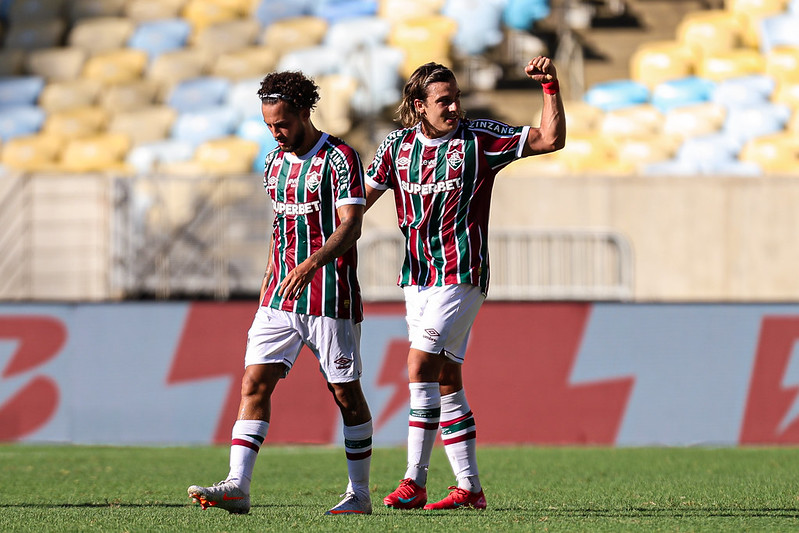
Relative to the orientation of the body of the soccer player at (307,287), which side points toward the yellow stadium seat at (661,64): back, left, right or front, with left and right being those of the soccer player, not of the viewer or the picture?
back

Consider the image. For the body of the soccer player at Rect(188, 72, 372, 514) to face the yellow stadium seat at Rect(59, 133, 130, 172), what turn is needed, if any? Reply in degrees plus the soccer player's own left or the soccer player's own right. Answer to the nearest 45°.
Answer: approximately 135° to the soccer player's own right

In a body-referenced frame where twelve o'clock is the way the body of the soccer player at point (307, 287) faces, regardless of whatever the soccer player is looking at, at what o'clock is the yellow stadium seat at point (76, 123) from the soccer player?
The yellow stadium seat is roughly at 4 o'clock from the soccer player.

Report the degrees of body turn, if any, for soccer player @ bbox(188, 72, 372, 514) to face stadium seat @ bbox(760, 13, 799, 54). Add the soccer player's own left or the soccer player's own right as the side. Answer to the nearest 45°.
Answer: approximately 180°

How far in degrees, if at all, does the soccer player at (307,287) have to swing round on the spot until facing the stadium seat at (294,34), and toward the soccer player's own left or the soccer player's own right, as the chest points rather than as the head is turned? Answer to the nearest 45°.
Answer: approximately 135° to the soccer player's own right

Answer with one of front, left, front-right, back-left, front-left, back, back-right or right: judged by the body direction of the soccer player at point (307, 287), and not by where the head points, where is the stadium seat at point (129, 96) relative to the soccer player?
back-right

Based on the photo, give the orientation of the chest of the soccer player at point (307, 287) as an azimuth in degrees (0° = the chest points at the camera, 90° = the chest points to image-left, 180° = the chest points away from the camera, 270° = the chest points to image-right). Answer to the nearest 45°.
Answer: approximately 45°

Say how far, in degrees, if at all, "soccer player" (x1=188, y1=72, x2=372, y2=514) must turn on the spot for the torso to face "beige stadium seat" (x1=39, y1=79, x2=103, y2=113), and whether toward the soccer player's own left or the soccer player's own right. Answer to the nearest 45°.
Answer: approximately 135° to the soccer player's own right

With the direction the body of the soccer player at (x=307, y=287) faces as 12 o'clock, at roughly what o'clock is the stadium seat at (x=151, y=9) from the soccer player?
The stadium seat is roughly at 4 o'clock from the soccer player.

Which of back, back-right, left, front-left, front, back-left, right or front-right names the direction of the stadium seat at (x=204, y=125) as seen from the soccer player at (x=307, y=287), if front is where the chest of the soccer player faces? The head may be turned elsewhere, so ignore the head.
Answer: back-right

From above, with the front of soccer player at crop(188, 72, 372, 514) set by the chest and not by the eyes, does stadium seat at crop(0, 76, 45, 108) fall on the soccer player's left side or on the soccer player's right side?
on the soccer player's right side

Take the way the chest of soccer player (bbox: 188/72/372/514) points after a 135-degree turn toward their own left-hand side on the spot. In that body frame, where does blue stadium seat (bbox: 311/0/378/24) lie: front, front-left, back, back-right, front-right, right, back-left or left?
left
